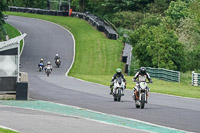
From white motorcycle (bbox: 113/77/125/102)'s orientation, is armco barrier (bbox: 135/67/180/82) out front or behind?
behind

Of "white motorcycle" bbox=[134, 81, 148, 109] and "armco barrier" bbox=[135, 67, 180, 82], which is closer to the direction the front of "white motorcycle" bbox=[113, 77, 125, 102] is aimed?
the white motorcycle

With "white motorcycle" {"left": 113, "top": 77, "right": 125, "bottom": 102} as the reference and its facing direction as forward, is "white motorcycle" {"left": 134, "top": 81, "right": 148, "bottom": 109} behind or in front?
in front

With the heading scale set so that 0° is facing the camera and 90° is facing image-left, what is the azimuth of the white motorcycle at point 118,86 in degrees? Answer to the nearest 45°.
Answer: approximately 0°
